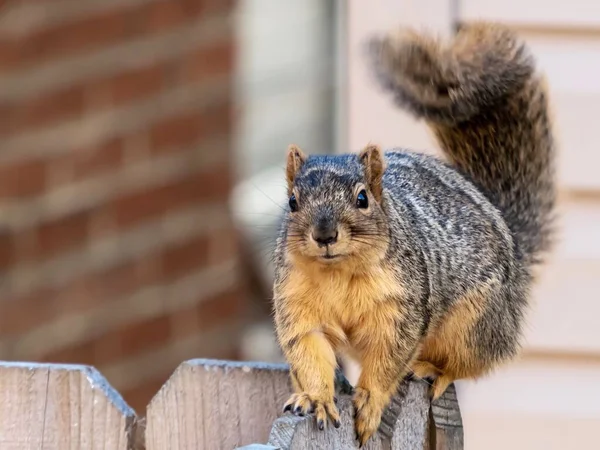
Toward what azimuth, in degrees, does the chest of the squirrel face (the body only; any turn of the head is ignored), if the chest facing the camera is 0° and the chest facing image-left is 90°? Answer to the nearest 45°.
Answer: approximately 45°

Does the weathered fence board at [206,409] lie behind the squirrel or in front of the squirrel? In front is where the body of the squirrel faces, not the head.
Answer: in front

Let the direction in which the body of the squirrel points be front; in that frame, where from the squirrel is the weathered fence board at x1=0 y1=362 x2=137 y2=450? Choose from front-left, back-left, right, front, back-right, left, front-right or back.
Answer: front
